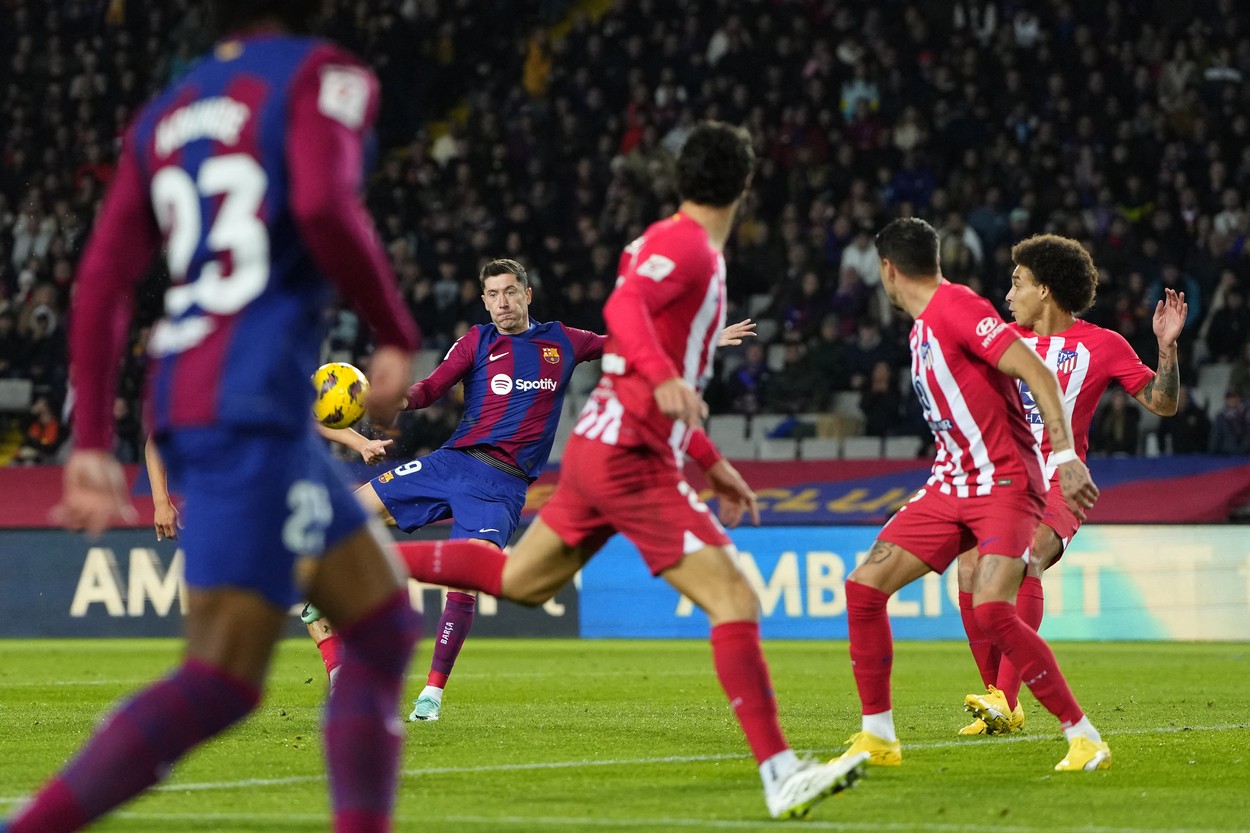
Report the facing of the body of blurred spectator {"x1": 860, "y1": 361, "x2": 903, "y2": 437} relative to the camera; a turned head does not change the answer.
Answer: toward the camera

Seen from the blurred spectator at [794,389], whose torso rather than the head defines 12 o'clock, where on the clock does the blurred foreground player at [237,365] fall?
The blurred foreground player is roughly at 12 o'clock from the blurred spectator.

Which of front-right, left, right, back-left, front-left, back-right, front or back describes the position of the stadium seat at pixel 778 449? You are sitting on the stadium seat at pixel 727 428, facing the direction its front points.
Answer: front-left

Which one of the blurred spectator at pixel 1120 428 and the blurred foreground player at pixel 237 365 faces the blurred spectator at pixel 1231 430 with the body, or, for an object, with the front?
the blurred foreground player

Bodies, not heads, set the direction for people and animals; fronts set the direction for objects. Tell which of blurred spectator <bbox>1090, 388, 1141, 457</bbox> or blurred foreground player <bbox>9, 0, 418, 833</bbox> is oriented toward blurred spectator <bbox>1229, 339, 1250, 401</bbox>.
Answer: the blurred foreground player

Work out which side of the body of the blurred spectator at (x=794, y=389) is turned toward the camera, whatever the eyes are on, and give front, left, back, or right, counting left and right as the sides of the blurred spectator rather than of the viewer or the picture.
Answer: front

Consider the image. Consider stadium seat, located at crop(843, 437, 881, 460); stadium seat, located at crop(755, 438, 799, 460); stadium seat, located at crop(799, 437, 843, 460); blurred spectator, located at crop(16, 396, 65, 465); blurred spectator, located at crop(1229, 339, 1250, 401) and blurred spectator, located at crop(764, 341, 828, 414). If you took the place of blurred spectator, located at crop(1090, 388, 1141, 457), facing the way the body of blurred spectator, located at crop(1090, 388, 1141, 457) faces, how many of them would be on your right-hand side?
5

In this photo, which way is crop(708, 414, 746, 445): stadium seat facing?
toward the camera

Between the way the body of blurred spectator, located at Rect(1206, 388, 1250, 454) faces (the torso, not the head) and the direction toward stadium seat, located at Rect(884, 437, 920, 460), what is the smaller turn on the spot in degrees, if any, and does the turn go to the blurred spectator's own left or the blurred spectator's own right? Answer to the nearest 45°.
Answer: approximately 90° to the blurred spectator's own right

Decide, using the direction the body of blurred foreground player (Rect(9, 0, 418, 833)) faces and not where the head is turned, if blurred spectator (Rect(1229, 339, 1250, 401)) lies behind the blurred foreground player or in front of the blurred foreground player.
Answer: in front
